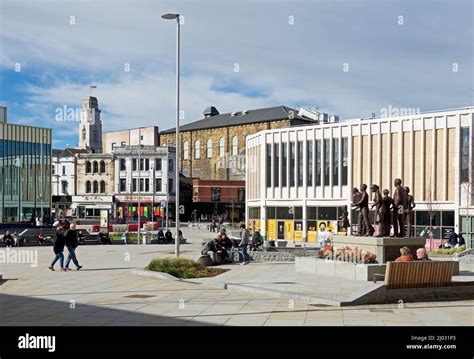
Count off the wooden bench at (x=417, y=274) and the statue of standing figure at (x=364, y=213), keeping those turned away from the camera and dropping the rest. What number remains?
1

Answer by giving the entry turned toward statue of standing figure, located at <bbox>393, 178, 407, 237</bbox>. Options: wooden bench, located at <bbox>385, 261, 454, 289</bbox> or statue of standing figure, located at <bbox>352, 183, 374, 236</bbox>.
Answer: the wooden bench

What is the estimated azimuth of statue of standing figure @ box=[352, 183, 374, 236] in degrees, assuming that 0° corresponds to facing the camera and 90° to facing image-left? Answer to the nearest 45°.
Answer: approximately 90°

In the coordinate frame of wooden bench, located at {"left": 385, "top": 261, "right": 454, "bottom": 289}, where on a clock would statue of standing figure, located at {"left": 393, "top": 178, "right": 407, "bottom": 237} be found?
The statue of standing figure is roughly at 12 o'clock from the wooden bench.

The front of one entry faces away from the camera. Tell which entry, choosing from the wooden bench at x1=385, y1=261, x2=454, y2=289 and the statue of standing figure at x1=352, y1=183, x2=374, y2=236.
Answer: the wooden bench

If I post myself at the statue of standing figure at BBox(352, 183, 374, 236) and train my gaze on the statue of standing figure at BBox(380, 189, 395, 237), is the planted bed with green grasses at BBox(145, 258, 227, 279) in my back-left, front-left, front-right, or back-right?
back-right

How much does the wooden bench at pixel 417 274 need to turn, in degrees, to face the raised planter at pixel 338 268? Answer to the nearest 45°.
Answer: approximately 45° to its left

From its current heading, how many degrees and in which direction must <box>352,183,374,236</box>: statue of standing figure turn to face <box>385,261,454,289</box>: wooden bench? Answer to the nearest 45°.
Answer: approximately 90° to its left

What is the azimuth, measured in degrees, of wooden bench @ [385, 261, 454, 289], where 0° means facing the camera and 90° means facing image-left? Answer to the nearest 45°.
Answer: approximately 180°
